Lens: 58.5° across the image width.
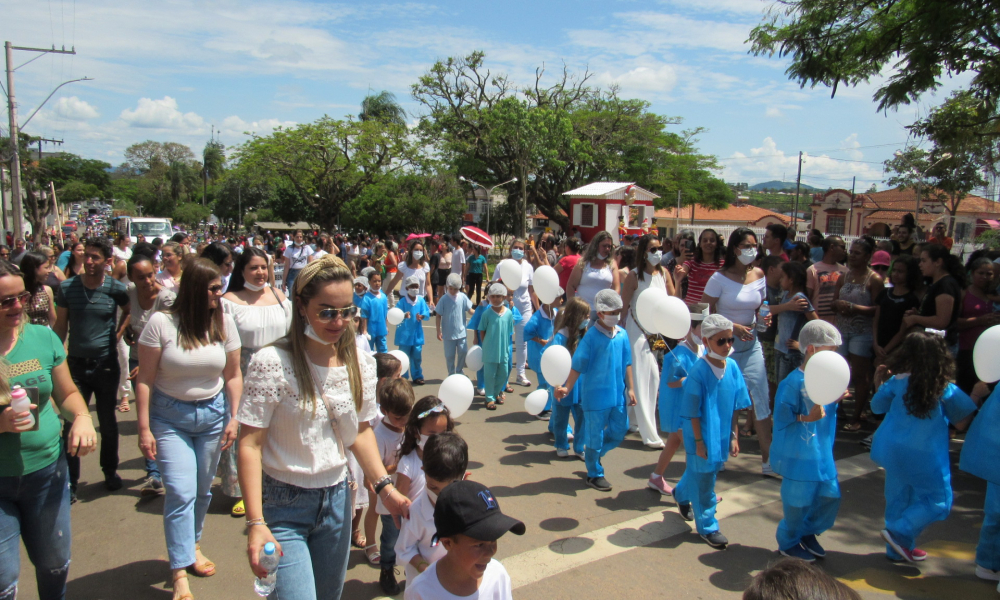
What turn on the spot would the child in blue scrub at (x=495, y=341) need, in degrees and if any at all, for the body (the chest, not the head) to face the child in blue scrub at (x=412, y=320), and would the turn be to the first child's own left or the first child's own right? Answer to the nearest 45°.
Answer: approximately 135° to the first child's own right

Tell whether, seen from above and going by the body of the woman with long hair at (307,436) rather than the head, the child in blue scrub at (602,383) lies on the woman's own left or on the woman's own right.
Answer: on the woman's own left

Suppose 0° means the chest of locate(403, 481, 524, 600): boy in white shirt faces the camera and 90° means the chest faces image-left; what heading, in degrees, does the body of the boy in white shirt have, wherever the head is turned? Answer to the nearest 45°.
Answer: approximately 315°

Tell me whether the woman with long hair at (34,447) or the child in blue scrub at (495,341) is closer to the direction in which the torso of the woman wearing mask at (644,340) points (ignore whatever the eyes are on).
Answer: the woman with long hair
